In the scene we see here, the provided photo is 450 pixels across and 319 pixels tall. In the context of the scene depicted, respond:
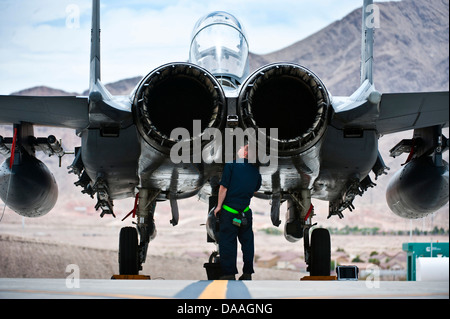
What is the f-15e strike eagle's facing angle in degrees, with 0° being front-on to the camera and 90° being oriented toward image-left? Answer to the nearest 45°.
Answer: approximately 180°
